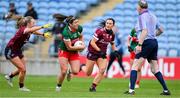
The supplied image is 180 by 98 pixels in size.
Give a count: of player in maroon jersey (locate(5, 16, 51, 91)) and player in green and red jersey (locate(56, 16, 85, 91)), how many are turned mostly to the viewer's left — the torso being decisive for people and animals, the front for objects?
0

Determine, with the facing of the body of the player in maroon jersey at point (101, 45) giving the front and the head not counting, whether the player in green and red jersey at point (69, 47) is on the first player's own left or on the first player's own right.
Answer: on the first player's own right

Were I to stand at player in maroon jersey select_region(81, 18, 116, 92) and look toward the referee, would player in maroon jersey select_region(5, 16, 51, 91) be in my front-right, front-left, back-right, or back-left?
back-right

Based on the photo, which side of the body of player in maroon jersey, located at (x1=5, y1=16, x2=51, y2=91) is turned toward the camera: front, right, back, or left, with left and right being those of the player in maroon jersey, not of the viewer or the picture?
right

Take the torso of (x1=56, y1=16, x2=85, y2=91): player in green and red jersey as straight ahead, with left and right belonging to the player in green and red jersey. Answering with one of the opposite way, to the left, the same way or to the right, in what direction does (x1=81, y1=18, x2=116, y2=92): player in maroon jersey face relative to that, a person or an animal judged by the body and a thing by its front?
the same way

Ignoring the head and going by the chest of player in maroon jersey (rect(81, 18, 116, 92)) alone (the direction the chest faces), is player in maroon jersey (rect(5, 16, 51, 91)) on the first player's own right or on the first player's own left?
on the first player's own right

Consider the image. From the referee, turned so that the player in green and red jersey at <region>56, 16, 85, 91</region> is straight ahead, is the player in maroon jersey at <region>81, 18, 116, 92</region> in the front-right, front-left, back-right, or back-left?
front-right

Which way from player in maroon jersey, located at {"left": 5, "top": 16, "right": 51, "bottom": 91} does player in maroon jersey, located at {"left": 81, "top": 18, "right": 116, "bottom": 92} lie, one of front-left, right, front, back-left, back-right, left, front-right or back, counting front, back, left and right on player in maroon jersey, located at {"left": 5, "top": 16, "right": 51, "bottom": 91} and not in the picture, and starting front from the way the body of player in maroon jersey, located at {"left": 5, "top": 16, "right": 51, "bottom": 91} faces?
front

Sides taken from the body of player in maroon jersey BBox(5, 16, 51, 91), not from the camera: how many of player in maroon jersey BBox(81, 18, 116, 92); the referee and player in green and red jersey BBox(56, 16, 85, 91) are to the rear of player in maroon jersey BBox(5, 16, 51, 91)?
0
